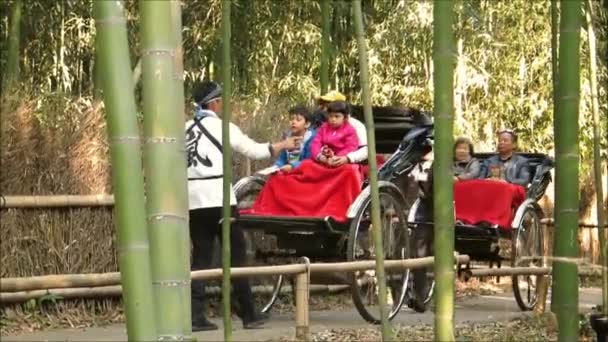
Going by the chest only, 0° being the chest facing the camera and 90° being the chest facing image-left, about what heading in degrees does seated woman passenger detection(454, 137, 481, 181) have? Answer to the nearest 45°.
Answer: approximately 45°

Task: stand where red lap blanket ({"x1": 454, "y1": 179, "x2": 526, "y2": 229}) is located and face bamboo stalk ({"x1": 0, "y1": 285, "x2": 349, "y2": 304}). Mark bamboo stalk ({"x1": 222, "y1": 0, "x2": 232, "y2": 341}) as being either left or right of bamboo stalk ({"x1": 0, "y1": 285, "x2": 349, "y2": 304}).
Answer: left

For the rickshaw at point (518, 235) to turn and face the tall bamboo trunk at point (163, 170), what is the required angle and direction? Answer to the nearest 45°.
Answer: approximately 45° to its left

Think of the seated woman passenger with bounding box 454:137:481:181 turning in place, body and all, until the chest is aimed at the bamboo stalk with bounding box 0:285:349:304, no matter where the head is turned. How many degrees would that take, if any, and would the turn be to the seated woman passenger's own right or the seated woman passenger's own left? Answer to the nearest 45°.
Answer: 0° — they already face it

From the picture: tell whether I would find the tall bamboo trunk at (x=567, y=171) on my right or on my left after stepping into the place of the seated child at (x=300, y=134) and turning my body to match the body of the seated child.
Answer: on my left

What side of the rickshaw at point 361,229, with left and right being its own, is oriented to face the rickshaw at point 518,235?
back

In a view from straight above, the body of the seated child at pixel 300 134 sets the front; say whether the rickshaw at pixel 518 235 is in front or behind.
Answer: behind

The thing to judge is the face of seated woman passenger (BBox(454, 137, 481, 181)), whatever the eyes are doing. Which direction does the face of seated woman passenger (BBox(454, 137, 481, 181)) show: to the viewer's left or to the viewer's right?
to the viewer's left

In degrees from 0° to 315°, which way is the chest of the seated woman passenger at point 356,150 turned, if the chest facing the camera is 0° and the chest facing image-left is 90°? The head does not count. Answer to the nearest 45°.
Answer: approximately 45°

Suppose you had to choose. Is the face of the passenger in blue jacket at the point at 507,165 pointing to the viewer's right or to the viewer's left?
to the viewer's left
